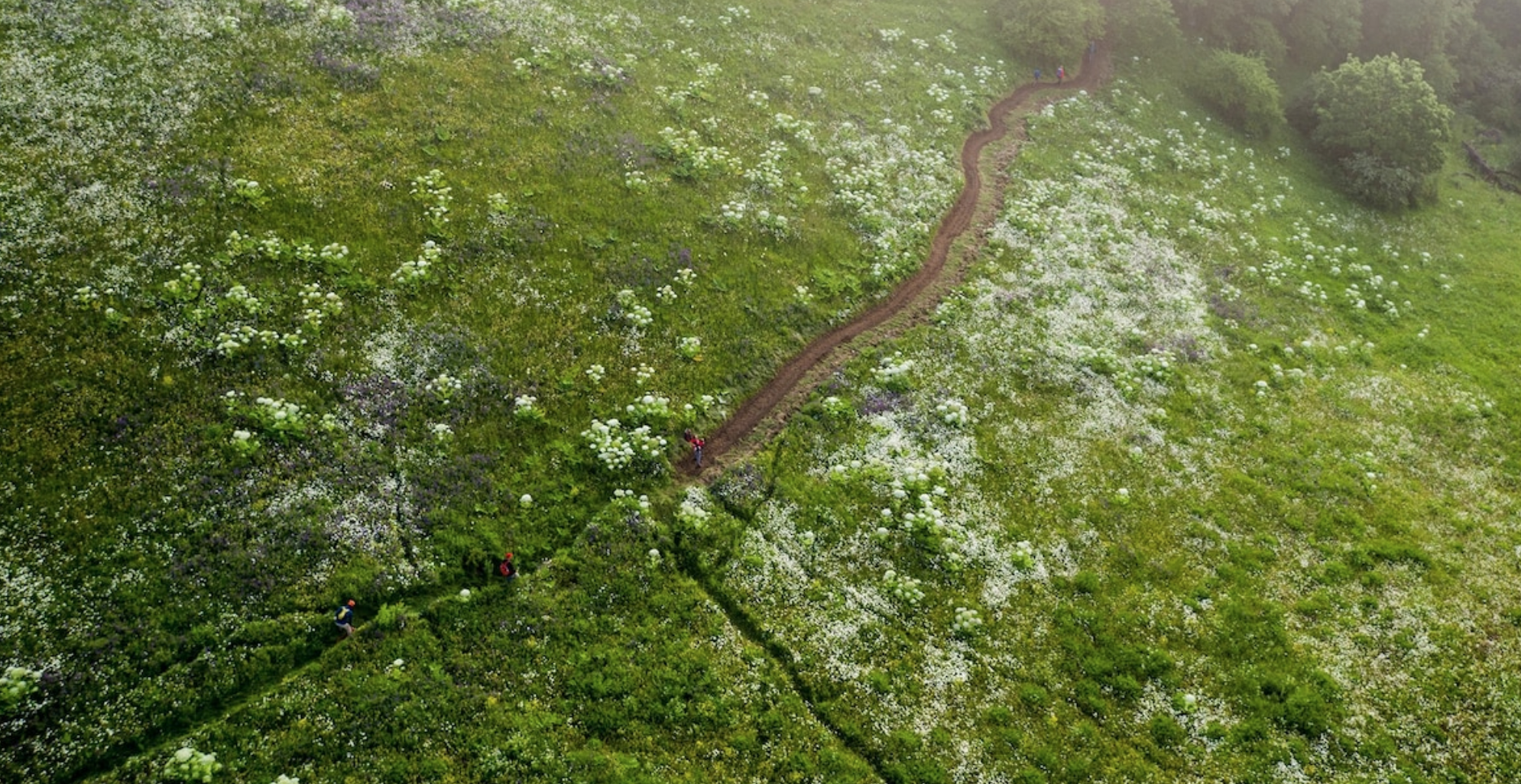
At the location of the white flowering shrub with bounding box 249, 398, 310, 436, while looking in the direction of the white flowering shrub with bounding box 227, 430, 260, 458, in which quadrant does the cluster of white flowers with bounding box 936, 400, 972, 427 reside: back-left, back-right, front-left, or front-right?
back-left

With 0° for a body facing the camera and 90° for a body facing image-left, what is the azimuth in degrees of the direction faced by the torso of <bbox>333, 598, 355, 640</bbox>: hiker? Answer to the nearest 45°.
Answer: approximately 225°

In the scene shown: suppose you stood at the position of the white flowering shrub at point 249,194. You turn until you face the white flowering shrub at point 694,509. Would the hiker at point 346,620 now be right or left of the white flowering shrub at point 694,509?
right

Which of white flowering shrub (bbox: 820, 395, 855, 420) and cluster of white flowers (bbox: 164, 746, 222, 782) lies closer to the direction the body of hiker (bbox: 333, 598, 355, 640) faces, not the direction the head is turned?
the white flowering shrub

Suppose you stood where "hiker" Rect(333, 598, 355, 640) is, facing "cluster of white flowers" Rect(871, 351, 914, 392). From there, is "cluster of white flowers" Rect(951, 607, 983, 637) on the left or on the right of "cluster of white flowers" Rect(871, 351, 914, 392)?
right

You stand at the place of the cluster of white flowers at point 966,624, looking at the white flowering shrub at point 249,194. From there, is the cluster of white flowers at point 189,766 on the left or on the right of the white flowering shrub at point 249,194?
left

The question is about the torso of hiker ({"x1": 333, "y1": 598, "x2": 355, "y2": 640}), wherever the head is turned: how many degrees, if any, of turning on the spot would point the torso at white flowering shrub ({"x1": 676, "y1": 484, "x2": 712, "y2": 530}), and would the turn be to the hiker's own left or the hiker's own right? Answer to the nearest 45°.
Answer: approximately 45° to the hiker's own right

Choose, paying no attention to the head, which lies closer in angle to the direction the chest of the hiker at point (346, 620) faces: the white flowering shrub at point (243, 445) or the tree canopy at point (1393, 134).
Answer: the tree canopy

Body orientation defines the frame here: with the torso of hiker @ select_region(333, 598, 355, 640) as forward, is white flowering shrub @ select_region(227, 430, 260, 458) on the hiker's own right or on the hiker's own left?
on the hiker's own left

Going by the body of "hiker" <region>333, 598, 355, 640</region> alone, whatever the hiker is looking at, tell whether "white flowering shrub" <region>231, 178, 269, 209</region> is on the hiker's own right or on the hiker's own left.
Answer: on the hiker's own left

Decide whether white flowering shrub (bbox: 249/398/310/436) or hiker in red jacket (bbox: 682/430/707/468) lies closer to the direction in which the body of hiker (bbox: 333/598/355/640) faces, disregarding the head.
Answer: the hiker in red jacket
